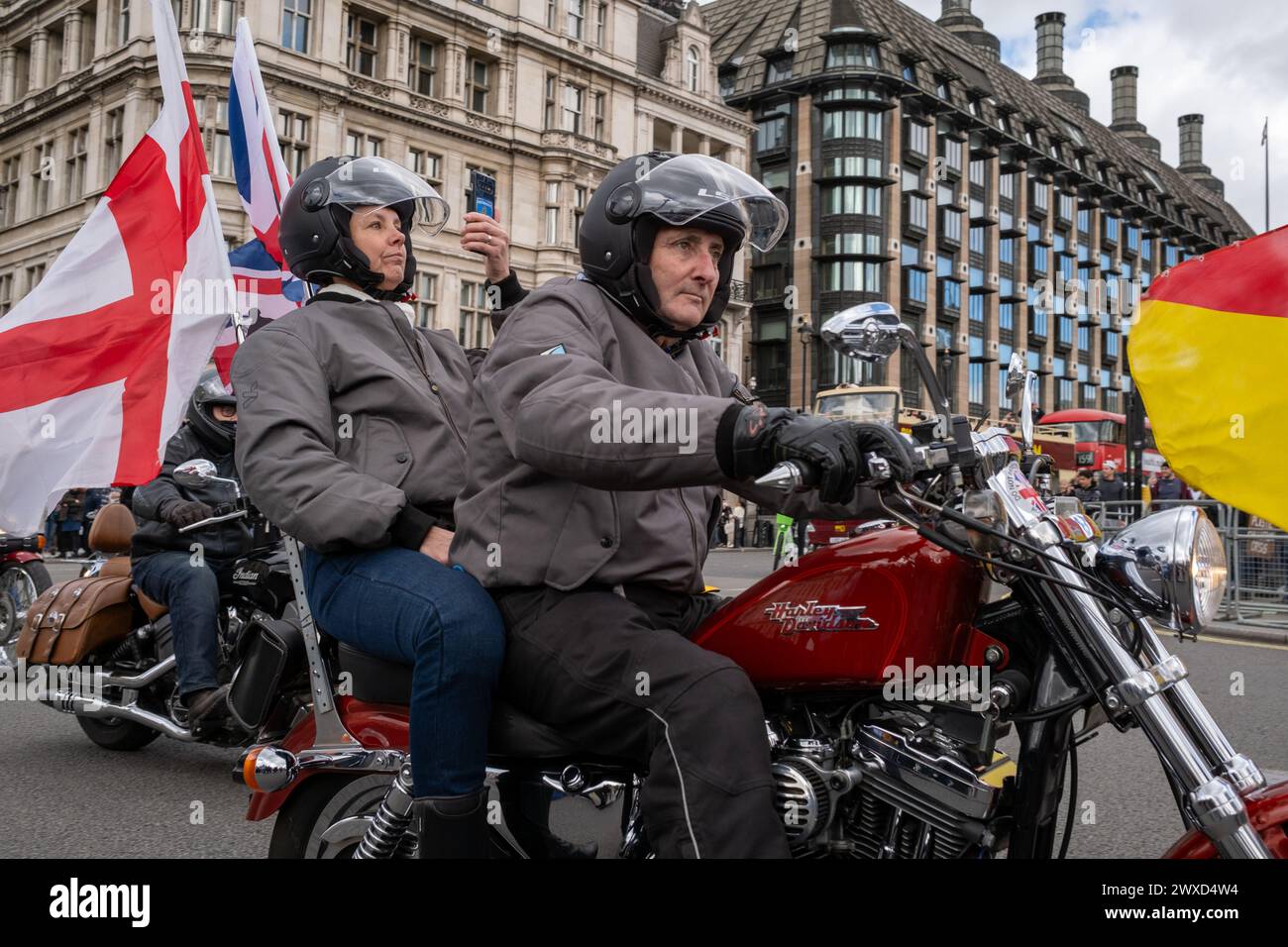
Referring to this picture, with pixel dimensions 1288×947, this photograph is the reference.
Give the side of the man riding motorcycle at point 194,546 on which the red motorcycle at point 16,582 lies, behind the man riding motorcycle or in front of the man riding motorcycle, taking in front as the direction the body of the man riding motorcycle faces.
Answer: behind

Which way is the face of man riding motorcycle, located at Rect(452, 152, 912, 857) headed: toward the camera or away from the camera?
toward the camera

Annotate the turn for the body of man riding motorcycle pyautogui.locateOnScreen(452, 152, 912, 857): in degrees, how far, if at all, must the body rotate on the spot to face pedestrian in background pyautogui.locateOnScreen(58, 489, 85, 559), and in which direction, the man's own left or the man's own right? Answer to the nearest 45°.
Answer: approximately 180°

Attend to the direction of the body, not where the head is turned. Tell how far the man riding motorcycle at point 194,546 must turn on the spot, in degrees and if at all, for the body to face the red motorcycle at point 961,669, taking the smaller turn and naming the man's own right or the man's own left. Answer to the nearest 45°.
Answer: approximately 45° to the man's own right

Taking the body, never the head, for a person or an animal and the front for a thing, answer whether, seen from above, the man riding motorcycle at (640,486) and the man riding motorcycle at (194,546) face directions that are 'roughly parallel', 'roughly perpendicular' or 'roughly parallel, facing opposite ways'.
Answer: roughly parallel

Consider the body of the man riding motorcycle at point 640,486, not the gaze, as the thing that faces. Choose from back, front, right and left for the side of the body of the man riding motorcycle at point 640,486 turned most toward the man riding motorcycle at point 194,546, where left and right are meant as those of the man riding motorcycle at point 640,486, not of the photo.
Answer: back

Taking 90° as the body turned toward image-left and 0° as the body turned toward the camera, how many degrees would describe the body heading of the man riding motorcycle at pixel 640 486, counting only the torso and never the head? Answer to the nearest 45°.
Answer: approximately 315°

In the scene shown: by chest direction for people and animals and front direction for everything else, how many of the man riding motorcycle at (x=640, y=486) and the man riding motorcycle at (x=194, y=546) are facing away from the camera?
0

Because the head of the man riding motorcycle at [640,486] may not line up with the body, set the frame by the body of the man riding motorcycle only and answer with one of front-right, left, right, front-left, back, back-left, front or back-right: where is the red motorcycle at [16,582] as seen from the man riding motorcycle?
back

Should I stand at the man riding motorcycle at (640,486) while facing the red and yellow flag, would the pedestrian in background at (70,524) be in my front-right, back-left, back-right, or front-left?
back-left

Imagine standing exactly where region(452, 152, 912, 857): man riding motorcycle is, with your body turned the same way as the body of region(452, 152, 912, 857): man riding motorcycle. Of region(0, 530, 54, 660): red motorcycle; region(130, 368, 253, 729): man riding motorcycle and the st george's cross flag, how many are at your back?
3

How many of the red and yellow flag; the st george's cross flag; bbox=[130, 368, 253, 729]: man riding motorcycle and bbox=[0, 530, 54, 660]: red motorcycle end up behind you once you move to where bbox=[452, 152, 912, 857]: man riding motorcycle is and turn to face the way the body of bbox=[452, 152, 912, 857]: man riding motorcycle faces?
3

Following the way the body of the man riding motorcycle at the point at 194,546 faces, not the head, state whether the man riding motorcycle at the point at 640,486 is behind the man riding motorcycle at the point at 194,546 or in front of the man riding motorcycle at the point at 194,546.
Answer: in front

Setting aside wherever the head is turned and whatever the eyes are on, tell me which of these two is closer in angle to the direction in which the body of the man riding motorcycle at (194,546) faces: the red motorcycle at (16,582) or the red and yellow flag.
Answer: the red and yellow flag

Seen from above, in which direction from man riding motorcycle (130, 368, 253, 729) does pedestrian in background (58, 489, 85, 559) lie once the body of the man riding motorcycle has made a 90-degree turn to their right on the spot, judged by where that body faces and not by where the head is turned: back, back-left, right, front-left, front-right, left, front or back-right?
back-right
